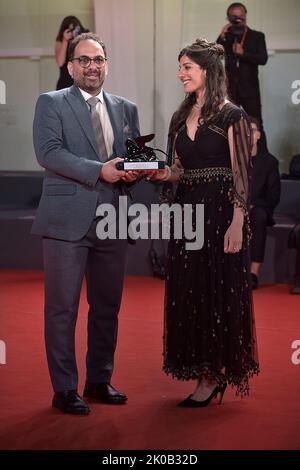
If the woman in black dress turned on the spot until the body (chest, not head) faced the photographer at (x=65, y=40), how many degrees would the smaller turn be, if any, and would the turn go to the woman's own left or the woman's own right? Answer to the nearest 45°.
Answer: approximately 135° to the woman's own right

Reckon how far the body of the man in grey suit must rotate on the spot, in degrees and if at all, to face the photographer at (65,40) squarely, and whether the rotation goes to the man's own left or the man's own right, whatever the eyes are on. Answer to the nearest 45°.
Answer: approximately 135° to the man's own left

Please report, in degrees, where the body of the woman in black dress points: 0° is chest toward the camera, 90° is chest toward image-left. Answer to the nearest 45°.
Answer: approximately 45°

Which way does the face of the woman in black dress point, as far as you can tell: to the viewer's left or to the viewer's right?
to the viewer's left

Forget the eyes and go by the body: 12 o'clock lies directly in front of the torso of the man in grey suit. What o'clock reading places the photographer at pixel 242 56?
The photographer is roughly at 8 o'clock from the man in grey suit.

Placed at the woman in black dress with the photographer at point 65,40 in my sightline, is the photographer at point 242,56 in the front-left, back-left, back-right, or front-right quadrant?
front-right

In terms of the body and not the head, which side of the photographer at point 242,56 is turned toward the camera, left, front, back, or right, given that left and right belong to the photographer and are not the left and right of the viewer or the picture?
front

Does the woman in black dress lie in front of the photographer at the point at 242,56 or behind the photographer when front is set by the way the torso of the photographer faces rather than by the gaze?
in front

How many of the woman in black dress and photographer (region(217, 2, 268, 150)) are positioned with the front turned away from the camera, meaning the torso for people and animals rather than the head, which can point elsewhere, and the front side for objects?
0

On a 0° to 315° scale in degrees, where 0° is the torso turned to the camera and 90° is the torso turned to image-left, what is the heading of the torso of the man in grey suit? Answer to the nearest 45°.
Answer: approximately 315°

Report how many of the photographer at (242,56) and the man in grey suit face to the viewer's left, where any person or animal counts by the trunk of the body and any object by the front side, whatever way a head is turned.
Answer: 0
